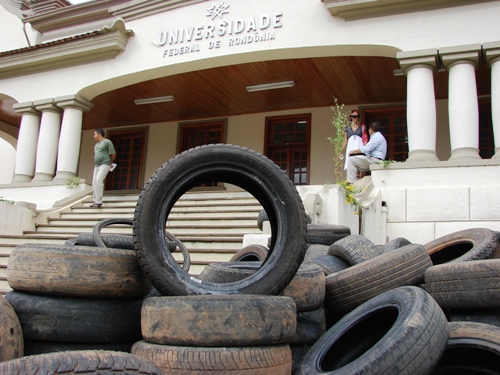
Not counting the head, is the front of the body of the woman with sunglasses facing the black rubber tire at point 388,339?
yes

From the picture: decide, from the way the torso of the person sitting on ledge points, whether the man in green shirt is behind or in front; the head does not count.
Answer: in front

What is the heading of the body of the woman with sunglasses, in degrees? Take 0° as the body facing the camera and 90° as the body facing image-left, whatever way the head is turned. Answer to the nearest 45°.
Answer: approximately 0°

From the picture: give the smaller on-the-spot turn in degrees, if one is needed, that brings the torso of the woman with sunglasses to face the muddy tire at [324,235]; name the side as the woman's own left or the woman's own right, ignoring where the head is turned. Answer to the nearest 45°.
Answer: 0° — they already face it

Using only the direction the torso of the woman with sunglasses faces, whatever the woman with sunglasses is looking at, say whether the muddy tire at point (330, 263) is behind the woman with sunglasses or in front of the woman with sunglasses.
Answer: in front

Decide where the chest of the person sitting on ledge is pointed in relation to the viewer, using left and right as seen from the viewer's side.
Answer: facing to the left of the viewer

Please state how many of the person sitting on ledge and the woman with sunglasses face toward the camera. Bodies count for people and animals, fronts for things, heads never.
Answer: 1

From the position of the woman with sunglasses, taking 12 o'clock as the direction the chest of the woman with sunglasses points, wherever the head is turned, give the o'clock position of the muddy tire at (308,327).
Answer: The muddy tire is roughly at 12 o'clock from the woman with sunglasses.

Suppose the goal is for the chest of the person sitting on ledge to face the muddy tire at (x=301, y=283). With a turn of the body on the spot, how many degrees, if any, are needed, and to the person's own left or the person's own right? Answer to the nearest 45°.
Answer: approximately 90° to the person's own left

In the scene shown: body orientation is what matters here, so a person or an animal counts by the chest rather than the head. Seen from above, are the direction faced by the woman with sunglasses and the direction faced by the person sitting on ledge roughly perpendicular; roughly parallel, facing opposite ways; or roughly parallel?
roughly perpendicular

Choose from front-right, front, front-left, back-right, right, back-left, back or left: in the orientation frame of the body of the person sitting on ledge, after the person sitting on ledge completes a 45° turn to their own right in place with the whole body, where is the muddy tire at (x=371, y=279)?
back-left
